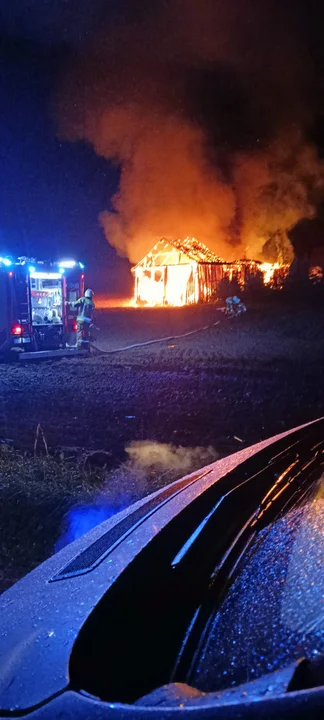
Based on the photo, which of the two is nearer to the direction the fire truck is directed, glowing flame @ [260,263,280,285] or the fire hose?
the glowing flame

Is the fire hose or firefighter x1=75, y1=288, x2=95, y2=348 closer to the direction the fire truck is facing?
the fire hose

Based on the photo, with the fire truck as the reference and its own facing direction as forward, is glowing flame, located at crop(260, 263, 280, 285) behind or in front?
in front

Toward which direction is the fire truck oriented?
away from the camera

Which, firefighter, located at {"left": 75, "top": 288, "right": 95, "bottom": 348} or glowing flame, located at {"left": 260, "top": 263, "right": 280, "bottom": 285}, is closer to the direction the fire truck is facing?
the glowing flame

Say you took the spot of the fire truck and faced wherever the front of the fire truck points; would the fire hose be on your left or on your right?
on your right

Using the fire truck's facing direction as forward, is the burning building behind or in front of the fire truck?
in front
